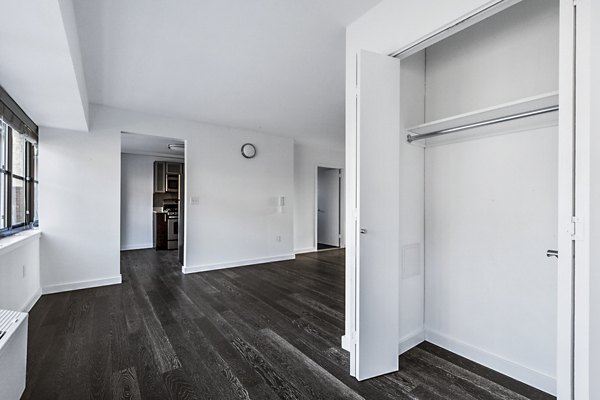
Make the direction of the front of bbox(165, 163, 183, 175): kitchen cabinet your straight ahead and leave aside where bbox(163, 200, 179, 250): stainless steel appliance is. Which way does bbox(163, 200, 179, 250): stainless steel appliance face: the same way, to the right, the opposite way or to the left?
the same way

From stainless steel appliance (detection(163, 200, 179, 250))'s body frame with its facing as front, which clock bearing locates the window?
The window is roughly at 1 o'clock from the stainless steel appliance.

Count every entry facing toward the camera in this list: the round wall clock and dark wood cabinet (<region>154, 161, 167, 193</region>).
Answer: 2

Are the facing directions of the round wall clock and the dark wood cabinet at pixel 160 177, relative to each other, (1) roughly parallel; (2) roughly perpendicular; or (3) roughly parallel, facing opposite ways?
roughly parallel

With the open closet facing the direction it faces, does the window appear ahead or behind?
ahead

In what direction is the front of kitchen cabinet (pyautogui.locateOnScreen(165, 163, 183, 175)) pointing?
toward the camera

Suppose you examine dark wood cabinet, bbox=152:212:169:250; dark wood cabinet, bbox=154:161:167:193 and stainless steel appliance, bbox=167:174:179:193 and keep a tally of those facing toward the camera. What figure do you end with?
3

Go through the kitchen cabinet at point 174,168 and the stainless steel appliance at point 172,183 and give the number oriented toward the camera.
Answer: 2

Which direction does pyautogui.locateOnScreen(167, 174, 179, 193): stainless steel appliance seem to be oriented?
toward the camera

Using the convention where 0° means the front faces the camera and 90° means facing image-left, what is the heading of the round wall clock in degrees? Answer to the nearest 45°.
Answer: approximately 0°

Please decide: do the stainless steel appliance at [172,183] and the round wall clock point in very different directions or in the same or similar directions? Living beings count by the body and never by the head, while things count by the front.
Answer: same or similar directions

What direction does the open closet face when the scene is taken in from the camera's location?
facing the viewer and to the left of the viewer

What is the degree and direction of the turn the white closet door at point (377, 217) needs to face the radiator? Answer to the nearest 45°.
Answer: approximately 90° to its right

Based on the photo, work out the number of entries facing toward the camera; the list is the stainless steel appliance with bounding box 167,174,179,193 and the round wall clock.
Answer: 2

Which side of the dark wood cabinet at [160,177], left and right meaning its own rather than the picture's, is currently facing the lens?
front
